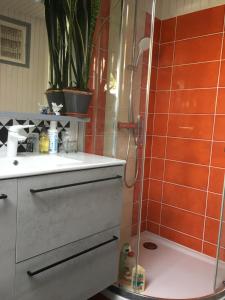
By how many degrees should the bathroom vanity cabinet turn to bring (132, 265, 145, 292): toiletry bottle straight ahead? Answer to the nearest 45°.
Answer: approximately 90° to its left

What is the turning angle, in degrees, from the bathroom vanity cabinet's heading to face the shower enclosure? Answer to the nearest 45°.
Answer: approximately 90° to its left

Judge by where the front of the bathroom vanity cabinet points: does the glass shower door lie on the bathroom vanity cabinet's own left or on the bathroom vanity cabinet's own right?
on the bathroom vanity cabinet's own left

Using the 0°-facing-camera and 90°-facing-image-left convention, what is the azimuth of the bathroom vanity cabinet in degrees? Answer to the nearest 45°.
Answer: approximately 315°

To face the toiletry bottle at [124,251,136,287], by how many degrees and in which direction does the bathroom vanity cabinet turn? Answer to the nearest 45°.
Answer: approximately 90° to its left
